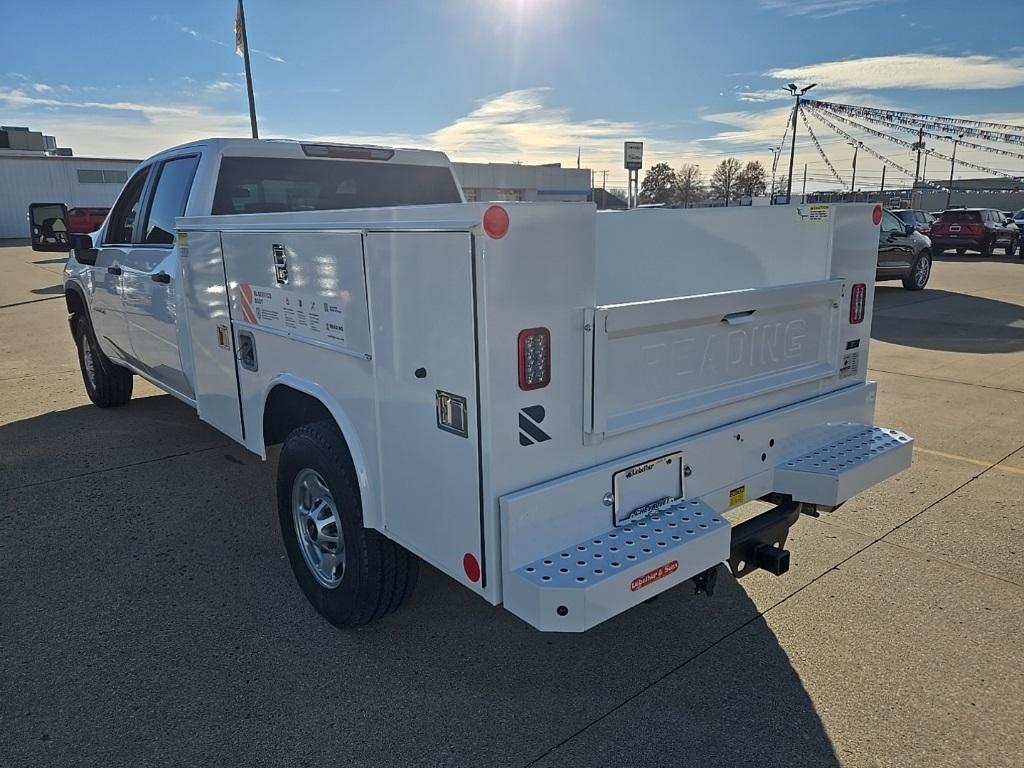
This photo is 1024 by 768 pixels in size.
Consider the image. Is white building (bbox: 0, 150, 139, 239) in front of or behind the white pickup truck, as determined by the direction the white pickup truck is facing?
in front

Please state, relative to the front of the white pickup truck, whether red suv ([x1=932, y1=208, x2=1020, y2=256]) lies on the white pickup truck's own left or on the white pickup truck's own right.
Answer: on the white pickup truck's own right

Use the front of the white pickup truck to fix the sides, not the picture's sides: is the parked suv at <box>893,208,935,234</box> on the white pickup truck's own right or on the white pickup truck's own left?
on the white pickup truck's own right

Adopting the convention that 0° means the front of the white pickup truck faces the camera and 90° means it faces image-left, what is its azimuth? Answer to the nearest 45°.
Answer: approximately 135°

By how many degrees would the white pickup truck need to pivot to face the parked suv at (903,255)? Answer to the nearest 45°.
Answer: approximately 90° to its right

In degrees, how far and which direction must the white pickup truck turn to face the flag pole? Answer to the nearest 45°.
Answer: approximately 45° to its right

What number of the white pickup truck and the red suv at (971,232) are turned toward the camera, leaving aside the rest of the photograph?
0

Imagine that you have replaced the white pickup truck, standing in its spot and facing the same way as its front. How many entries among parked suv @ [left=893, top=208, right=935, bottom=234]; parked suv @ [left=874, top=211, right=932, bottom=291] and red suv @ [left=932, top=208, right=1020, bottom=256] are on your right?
3

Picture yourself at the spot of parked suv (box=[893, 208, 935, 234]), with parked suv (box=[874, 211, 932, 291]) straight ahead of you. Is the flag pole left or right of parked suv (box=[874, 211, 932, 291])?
right

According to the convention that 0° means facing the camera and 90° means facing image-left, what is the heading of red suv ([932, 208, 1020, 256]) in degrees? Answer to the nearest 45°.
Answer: approximately 225°

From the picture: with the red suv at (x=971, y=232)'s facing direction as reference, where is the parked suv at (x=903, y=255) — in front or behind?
behind
